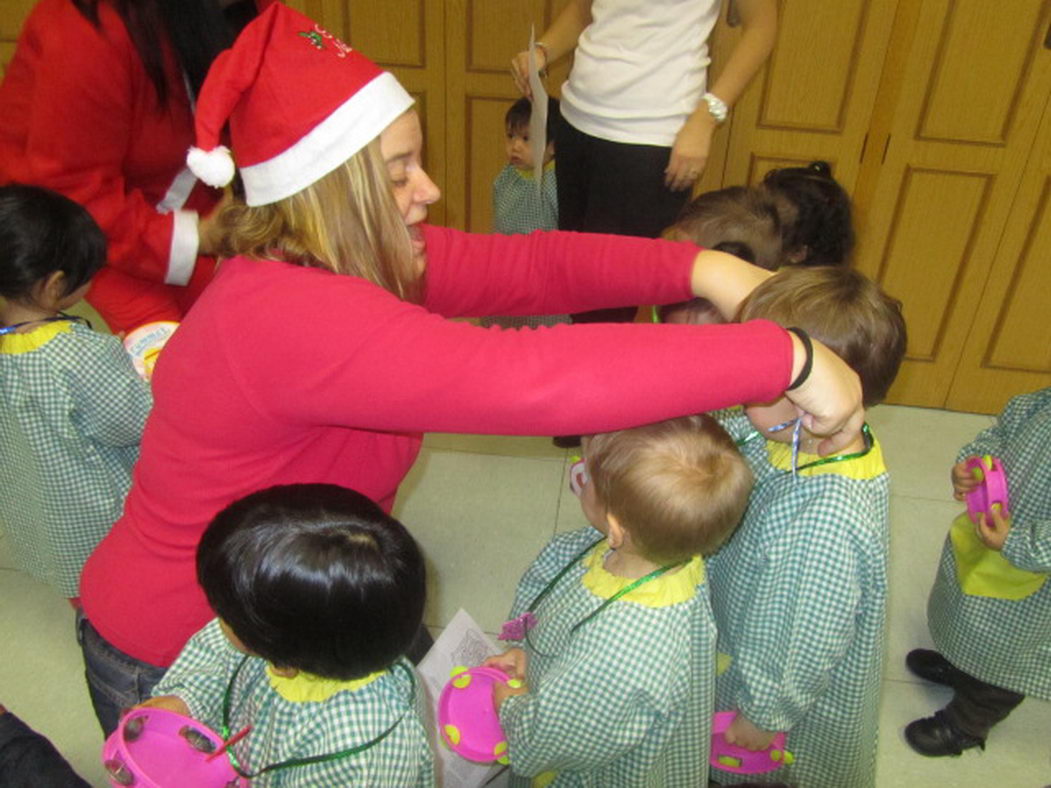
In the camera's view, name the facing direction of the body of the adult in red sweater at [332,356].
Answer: to the viewer's right

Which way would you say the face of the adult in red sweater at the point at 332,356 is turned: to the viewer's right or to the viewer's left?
to the viewer's right

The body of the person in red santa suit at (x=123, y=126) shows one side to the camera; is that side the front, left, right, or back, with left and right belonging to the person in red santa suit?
right

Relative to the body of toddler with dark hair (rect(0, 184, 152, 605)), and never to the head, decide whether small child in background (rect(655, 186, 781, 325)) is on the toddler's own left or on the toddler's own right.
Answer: on the toddler's own right

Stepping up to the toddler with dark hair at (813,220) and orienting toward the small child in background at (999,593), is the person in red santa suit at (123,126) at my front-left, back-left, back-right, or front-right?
back-right

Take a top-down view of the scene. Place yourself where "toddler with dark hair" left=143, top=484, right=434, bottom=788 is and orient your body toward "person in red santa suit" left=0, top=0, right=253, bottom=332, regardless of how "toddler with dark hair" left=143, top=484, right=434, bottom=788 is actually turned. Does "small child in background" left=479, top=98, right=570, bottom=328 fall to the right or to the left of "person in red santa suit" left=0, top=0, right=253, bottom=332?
right
